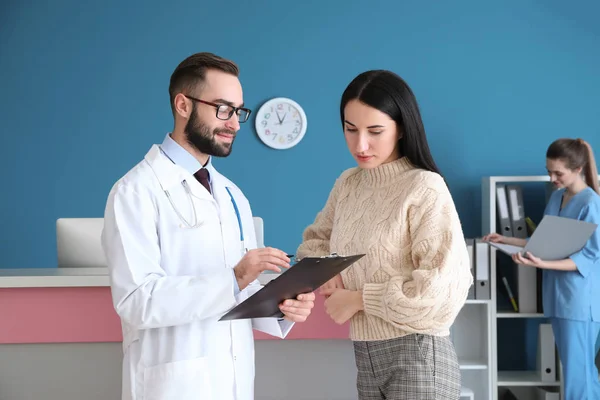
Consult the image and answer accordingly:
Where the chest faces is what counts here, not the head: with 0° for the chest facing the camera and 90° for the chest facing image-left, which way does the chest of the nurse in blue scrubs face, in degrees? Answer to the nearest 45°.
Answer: approximately 45°

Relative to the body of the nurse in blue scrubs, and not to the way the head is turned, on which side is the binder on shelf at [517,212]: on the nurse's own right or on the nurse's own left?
on the nurse's own right

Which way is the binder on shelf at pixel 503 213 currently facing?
toward the camera

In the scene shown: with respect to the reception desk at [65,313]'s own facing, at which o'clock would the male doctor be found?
The male doctor is roughly at 11 o'clock from the reception desk.

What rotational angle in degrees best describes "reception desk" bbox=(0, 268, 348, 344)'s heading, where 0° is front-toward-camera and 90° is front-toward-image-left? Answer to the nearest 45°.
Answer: approximately 0°

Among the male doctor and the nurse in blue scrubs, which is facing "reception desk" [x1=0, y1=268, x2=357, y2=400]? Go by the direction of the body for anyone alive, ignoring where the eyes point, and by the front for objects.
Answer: the nurse in blue scrubs

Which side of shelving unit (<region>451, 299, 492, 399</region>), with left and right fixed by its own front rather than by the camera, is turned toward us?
front

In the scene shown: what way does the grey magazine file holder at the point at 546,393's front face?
toward the camera

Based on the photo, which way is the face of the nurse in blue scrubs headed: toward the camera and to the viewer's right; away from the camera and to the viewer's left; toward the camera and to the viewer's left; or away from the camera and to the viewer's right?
toward the camera and to the viewer's left

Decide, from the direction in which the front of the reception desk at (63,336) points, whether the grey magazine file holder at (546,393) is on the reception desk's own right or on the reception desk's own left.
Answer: on the reception desk's own left

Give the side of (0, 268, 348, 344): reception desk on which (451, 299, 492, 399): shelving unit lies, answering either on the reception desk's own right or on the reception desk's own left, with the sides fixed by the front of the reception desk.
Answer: on the reception desk's own left

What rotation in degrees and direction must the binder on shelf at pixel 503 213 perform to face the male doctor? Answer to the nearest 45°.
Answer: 0° — it already faces them
